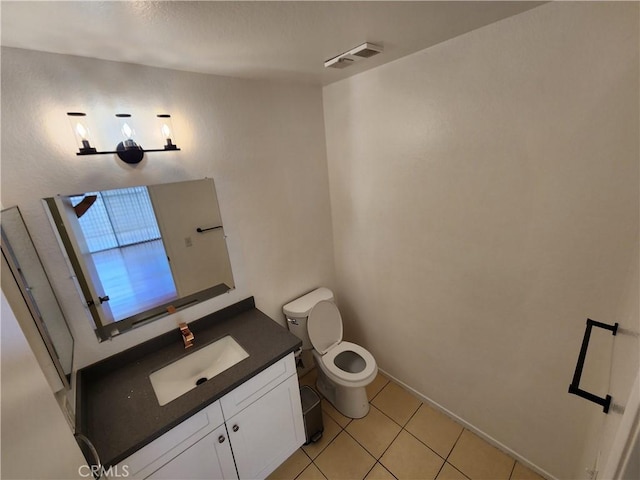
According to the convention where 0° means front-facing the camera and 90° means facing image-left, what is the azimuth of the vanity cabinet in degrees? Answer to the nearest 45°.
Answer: approximately 315°
